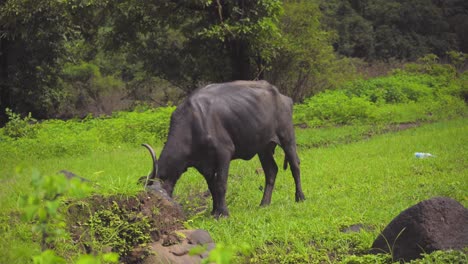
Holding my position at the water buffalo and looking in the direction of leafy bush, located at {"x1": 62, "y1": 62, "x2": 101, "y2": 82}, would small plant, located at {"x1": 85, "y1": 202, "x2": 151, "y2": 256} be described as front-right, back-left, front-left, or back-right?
back-left

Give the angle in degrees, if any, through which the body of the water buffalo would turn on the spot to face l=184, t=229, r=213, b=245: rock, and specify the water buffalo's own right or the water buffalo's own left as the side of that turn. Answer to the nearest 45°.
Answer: approximately 45° to the water buffalo's own left

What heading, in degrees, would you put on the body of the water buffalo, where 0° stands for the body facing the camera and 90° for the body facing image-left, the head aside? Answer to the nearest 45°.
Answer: approximately 45°

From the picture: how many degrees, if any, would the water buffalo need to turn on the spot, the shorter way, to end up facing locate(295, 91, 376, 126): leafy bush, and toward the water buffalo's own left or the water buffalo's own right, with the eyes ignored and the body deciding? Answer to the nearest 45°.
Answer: approximately 135° to the water buffalo's own right

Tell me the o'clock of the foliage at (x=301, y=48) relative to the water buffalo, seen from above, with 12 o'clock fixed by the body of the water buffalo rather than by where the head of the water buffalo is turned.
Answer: The foliage is roughly at 5 o'clock from the water buffalo.

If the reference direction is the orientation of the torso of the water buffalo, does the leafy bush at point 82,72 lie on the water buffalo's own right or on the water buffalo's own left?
on the water buffalo's own right

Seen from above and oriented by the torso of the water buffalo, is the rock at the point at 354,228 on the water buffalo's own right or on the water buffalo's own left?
on the water buffalo's own left

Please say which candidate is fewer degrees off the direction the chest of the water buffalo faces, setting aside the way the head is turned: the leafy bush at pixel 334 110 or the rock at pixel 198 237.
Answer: the rock

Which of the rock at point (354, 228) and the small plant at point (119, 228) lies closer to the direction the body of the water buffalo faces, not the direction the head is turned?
the small plant

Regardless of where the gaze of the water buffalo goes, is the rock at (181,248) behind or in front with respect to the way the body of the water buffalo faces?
in front

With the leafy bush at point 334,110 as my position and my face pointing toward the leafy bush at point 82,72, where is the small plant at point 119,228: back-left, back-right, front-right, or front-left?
back-left
